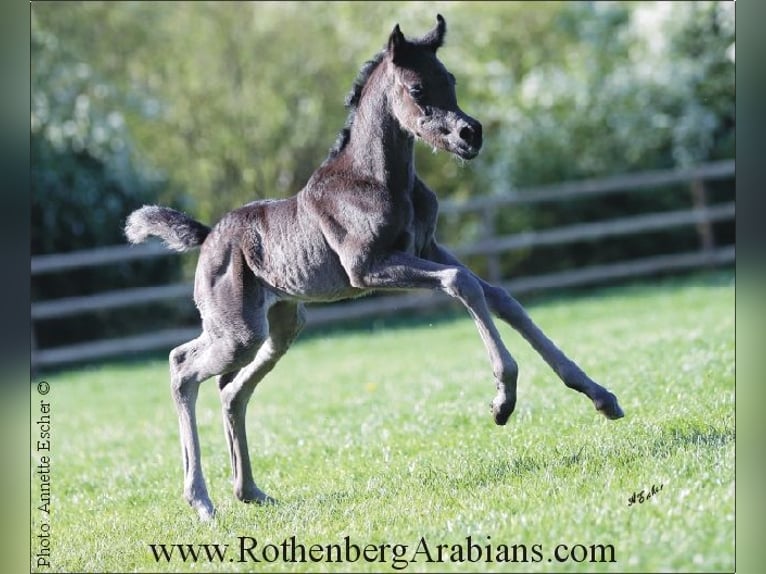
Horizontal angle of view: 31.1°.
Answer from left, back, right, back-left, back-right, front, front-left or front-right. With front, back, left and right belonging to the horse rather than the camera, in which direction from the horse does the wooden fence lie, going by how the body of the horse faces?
left

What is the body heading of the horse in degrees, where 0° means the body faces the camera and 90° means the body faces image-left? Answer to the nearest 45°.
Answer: approximately 270°
